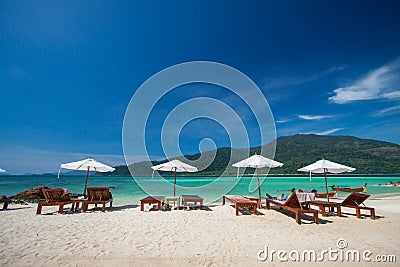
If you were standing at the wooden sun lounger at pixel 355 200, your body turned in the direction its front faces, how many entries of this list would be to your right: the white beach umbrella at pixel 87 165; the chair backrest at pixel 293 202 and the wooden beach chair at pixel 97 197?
0

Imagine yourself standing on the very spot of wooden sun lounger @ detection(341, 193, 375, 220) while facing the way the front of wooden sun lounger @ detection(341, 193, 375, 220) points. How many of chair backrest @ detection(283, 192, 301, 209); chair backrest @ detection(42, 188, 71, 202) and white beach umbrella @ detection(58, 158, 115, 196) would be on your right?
0

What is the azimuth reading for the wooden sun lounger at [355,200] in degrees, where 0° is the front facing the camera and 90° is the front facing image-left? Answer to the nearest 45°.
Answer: approximately 135°

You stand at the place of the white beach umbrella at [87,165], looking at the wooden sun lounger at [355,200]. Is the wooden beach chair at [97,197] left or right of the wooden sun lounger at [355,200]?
right

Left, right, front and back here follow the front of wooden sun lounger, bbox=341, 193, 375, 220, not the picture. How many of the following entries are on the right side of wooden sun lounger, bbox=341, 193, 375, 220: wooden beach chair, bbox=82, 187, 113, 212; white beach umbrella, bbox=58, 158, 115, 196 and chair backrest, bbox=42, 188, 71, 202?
0
